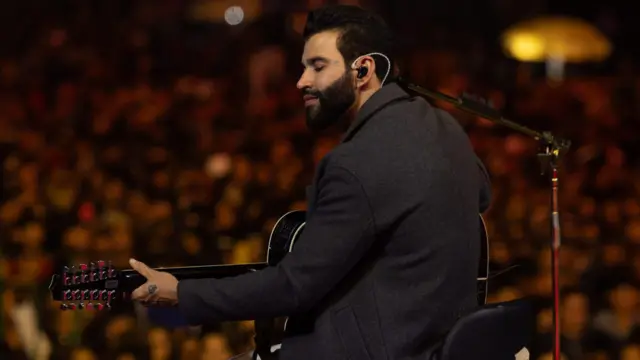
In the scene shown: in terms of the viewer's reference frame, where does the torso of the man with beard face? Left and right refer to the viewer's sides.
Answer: facing away from the viewer and to the left of the viewer

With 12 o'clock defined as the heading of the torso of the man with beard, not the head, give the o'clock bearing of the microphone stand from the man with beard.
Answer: The microphone stand is roughly at 3 o'clock from the man with beard.

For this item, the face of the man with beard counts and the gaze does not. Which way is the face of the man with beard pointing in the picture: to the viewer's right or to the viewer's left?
to the viewer's left

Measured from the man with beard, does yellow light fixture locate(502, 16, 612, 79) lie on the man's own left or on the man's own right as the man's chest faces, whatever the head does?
on the man's own right
